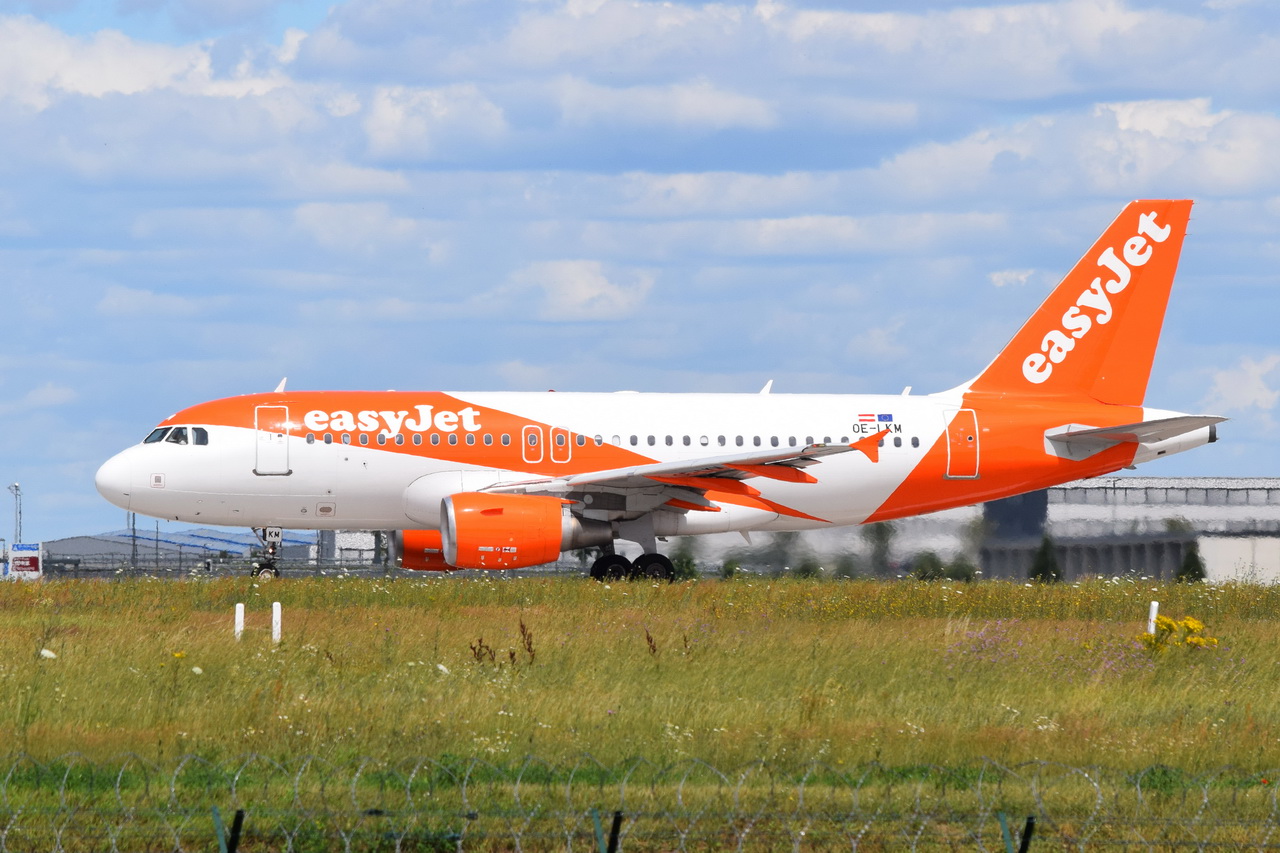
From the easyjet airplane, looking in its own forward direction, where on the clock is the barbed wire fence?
The barbed wire fence is roughly at 9 o'clock from the easyjet airplane.

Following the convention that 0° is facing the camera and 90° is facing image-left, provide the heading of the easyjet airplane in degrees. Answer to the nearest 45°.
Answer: approximately 90°
